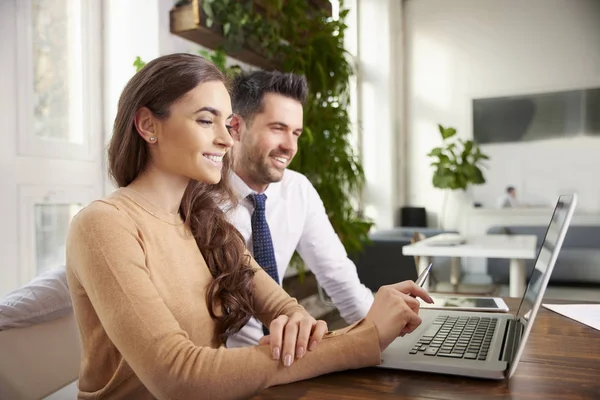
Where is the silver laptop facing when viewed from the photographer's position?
facing to the left of the viewer

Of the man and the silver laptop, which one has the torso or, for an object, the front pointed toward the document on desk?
the man

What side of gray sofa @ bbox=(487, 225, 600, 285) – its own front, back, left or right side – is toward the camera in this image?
front

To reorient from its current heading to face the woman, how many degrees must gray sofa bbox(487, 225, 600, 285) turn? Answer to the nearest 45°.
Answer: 0° — it already faces them

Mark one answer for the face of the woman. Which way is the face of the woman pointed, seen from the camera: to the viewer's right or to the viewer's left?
to the viewer's right

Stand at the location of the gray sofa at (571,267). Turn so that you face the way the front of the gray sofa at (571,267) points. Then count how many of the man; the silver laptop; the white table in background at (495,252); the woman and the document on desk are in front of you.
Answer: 5

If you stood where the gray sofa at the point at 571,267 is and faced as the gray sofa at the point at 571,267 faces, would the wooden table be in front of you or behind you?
in front

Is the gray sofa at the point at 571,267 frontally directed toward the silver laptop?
yes

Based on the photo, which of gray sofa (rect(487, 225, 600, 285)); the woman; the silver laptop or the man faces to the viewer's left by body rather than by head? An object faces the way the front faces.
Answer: the silver laptop

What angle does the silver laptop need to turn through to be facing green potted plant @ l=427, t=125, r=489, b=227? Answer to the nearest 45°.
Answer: approximately 90° to its right

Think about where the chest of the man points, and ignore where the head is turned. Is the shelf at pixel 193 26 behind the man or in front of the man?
behind

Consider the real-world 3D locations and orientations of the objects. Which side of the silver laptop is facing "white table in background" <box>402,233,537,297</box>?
right

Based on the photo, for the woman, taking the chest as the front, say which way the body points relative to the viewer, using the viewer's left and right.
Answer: facing the viewer and to the right of the viewer

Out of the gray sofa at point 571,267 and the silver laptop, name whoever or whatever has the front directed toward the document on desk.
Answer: the gray sofa
